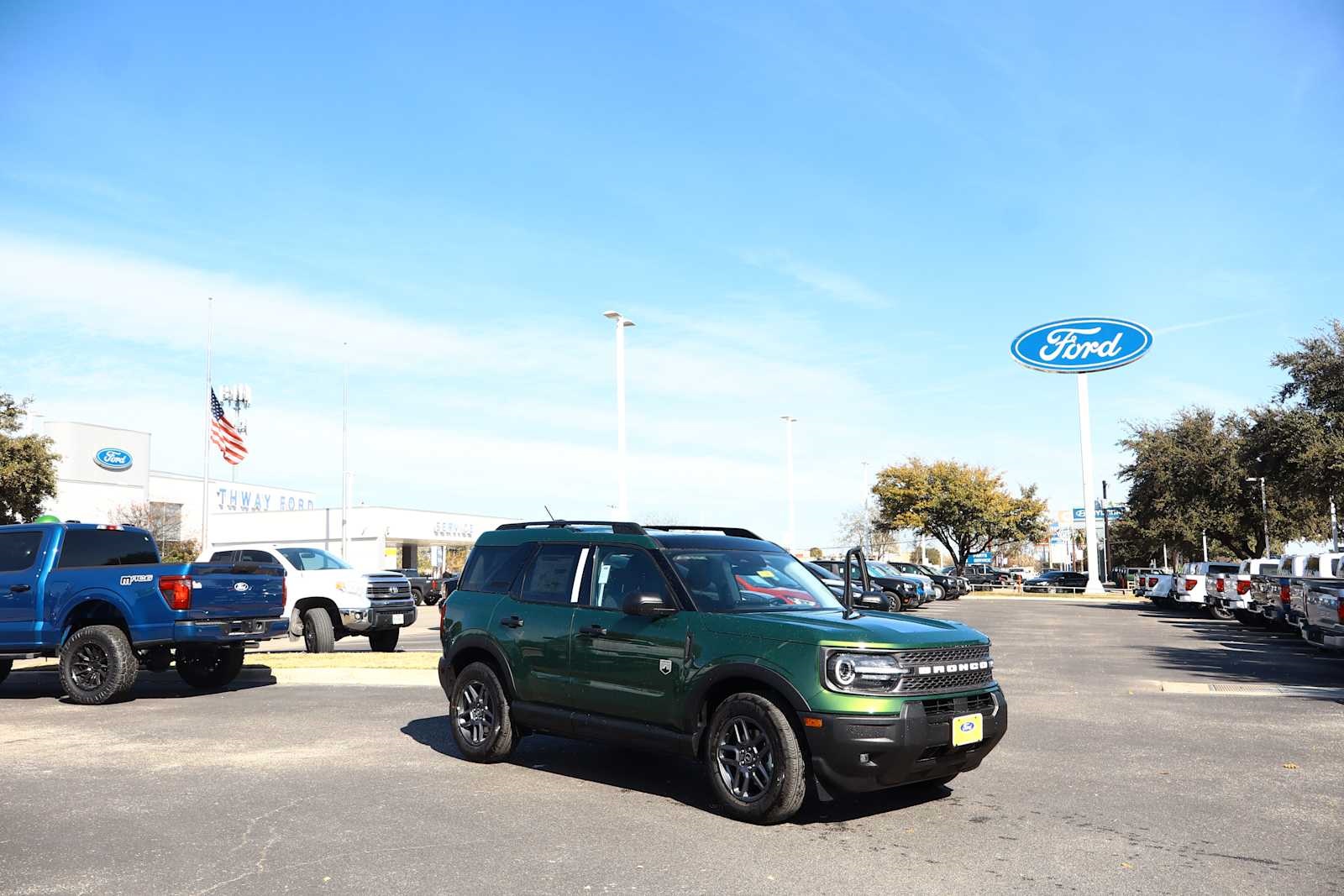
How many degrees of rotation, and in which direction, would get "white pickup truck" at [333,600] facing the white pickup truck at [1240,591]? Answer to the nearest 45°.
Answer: approximately 45° to its left

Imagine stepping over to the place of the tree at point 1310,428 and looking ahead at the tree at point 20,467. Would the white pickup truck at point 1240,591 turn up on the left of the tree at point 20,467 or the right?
left

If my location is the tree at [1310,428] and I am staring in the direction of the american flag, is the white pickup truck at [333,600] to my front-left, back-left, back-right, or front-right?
front-left

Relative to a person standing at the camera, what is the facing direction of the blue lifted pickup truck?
facing away from the viewer and to the left of the viewer

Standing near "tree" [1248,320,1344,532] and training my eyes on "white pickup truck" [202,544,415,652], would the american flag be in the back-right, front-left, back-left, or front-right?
front-right

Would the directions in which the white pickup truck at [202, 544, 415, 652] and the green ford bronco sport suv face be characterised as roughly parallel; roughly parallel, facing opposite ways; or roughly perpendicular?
roughly parallel

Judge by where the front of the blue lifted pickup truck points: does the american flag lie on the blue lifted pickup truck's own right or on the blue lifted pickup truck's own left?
on the blue lifted pickup truck's own right

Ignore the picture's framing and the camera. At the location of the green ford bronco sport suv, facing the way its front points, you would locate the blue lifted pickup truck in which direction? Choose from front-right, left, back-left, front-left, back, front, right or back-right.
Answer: back

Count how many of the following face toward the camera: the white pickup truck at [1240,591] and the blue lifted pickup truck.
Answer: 0

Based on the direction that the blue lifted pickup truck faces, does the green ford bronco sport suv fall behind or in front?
behind

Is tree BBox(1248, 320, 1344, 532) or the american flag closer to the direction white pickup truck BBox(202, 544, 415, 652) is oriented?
the tree

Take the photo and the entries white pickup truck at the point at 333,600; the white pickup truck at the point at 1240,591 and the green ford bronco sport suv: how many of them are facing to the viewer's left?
0

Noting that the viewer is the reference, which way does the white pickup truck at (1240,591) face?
facing away from the viewer and to the right of the viewer

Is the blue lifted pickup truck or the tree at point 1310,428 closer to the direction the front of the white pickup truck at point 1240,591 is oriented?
the tree

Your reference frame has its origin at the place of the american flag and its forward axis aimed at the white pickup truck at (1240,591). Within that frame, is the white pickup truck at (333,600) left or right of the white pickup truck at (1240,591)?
right

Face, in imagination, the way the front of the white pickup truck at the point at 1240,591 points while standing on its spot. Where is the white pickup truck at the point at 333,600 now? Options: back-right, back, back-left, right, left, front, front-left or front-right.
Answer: back
